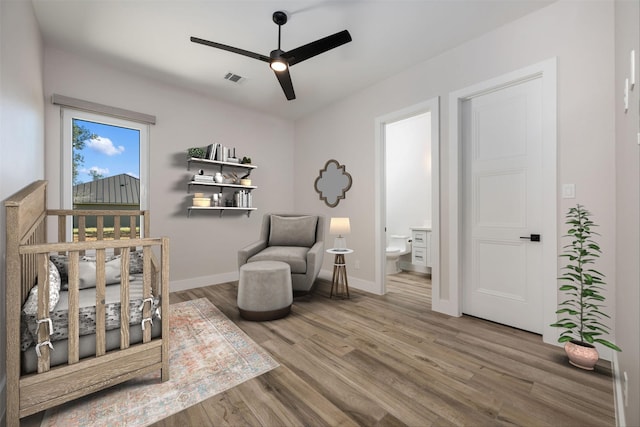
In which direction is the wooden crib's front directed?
to the viewer's right

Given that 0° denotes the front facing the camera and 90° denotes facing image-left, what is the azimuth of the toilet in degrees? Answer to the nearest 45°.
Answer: approximately 45°

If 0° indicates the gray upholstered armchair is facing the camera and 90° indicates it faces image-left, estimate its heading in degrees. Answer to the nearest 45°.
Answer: approximately 45°

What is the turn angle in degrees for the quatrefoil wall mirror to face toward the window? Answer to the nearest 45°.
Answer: approximately 45° to its right

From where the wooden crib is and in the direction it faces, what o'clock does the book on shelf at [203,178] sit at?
The book on shelf is roughly at 10 o'clock from the wooden crib.

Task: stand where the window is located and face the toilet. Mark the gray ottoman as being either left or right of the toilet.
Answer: right
